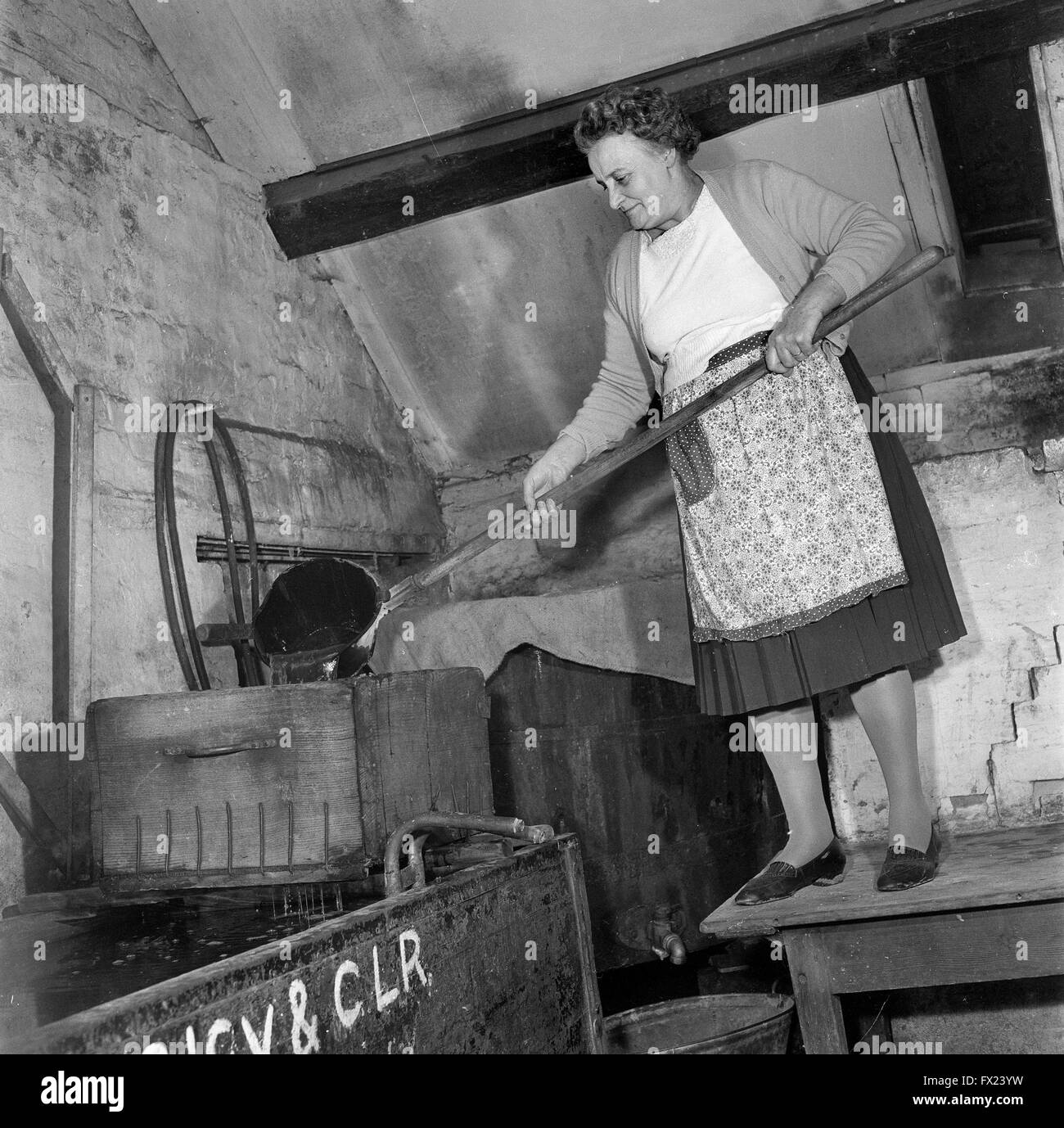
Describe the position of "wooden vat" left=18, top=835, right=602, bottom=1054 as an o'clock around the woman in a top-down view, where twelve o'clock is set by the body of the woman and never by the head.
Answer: The wooden vat is roughly at 12 o'clock from the woman.

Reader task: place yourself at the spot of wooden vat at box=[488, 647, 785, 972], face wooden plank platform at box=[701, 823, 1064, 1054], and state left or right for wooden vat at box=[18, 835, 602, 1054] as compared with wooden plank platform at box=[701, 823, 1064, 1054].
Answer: right

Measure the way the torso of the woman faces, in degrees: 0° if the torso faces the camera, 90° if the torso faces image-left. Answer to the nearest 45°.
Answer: approximately 45°

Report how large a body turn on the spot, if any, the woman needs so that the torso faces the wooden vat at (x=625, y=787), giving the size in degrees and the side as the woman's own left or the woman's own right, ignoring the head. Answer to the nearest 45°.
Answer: approximately 90° to the woman's own right

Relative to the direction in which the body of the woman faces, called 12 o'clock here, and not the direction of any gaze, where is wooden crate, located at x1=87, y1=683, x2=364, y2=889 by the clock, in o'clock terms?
The wooden crate is roughly at 1 o'clock from the woman.
